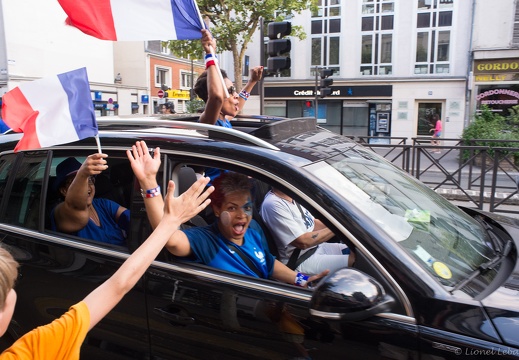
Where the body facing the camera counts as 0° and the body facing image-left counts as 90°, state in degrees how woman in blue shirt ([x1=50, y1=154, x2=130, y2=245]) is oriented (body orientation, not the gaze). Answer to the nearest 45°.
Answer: approximately 315°

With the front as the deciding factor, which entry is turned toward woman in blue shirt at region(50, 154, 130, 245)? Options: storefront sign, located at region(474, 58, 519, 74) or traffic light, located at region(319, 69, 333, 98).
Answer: the storefront sign

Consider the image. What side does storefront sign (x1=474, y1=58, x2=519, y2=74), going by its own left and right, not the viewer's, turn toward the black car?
front

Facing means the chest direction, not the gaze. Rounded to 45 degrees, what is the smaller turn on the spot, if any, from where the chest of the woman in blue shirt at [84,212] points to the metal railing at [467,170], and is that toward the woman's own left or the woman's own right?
approximately 90° to the woman's own left

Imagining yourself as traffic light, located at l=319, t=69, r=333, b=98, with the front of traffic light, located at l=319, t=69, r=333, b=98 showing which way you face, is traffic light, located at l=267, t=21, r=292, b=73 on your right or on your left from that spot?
on your right

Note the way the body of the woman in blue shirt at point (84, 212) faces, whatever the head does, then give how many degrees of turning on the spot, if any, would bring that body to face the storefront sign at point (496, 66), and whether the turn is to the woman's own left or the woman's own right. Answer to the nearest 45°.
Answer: approximately 90° to the woman's own left

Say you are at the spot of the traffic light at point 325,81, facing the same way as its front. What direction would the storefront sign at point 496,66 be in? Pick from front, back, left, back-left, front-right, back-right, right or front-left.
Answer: front-left
